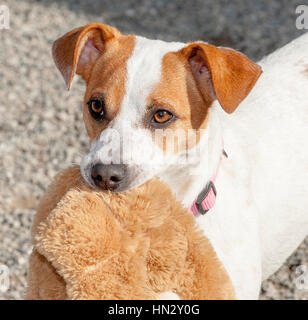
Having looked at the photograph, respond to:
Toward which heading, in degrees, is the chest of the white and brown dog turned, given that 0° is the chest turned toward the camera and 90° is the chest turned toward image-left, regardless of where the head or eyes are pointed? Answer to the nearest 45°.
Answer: approximately 45°
